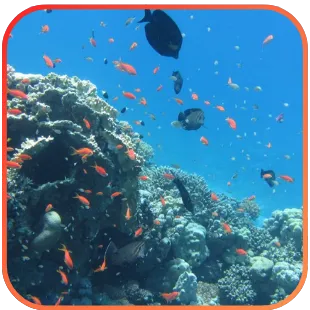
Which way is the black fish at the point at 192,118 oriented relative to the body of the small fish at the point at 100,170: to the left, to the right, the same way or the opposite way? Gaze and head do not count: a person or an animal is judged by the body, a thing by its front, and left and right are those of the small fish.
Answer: the same way

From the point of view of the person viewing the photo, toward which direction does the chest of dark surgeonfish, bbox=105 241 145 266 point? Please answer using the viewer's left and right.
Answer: facing to the right of the viewer

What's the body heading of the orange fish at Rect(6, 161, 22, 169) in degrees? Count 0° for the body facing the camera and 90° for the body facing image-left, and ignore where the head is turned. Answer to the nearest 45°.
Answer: approximately 270°

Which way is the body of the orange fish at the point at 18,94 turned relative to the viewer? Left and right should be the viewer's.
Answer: facing to the right of the viewer

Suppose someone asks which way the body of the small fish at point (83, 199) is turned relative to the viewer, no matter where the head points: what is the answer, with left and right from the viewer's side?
facing to the right of the viewer
